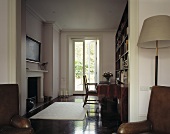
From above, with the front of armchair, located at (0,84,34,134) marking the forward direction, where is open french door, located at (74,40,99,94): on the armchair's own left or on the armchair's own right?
on the armchair's own left

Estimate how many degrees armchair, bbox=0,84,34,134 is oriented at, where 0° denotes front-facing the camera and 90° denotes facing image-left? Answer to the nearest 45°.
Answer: approximately 315°

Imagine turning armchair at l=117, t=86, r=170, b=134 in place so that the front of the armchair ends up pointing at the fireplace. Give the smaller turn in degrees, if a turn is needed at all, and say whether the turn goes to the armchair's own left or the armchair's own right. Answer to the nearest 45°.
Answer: approximately 90° to the armchair's own right

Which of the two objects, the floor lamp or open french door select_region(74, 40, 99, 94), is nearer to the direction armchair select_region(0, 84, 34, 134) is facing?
the floor lamp

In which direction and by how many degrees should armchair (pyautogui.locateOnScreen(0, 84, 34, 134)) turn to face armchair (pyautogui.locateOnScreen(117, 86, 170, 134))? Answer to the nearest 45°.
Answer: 0° — it already faces it

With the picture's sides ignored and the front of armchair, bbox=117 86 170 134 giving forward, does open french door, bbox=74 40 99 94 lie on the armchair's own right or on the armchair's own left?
on the armchair's own right

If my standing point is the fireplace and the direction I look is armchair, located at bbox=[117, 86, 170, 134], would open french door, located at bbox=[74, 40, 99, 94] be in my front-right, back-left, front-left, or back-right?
back-left

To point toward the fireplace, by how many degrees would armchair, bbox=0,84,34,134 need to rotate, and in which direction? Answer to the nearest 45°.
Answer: approximately 135° to its left

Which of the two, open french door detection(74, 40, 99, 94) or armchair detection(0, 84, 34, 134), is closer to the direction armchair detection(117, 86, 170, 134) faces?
the armchair

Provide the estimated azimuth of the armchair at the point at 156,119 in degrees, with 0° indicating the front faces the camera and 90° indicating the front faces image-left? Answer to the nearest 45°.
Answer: approximately 45°
